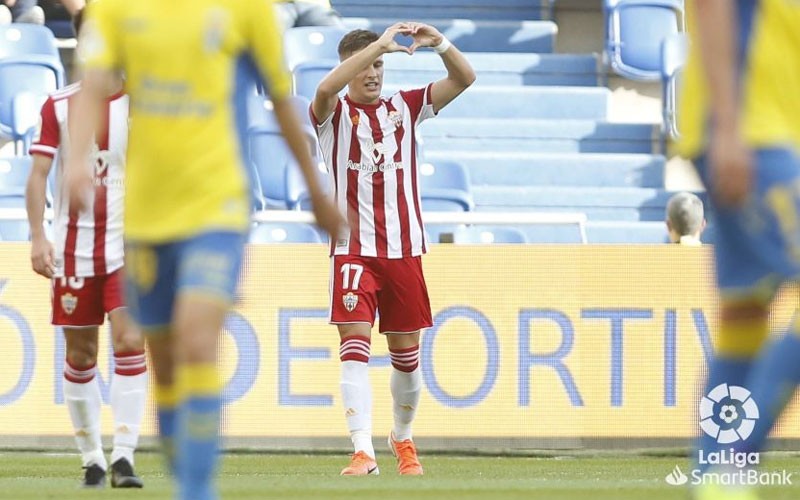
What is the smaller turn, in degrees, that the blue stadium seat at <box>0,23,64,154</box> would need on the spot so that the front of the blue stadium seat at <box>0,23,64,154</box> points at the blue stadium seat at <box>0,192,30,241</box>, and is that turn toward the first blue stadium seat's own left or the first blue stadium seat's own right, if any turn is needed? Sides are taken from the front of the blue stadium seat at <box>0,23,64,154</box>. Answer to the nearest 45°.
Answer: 0° — it already faces it

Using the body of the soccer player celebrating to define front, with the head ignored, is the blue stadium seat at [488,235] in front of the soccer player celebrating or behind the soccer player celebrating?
behind

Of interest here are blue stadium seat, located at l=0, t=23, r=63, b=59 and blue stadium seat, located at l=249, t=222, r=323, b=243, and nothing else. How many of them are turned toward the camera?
2

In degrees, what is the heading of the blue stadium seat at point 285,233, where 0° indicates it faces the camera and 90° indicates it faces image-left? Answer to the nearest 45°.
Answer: approximately 0°

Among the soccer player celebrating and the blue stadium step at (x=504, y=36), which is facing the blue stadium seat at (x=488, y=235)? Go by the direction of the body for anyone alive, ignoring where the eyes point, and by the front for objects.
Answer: the blue stadium step at (x=504, y=36)

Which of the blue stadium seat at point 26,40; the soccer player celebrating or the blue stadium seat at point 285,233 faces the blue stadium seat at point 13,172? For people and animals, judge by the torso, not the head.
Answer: the blue stadium seat at point 26,40

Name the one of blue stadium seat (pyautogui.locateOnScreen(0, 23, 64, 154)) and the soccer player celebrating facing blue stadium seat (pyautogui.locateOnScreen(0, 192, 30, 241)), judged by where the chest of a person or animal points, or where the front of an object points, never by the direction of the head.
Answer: blue stadium seat (pyautogui.locateOnScreen(0, 23, 64, 154))

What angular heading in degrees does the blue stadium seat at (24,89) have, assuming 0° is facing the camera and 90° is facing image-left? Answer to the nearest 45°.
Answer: approximately 0°

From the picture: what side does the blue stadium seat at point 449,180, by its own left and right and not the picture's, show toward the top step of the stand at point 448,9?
back
